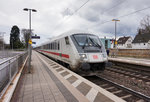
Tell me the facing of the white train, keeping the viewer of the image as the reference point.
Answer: facing the viewer and to the right of the viewer

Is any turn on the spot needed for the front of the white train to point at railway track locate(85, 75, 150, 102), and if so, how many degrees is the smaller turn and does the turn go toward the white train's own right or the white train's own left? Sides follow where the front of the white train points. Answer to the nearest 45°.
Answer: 0° — it already faces it
